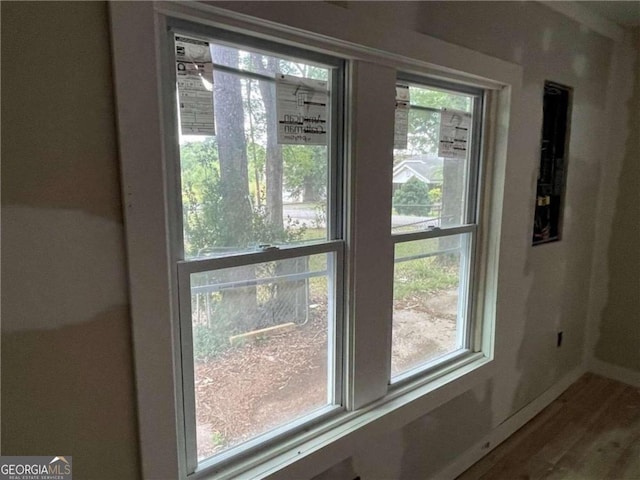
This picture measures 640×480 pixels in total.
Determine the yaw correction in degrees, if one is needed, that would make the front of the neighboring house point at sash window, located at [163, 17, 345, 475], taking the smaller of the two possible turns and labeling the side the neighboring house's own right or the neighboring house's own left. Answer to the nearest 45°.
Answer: approximately 45° to the neighboring house's own right

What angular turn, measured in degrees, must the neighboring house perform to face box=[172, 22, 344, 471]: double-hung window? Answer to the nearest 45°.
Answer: approximately 45° to its right

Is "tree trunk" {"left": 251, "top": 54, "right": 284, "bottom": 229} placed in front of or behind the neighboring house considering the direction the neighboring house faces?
in front

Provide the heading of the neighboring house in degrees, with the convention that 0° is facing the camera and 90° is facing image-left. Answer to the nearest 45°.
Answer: approximately 0°

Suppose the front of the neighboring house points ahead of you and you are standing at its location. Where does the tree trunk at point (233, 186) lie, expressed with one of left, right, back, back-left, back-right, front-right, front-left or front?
front-right
